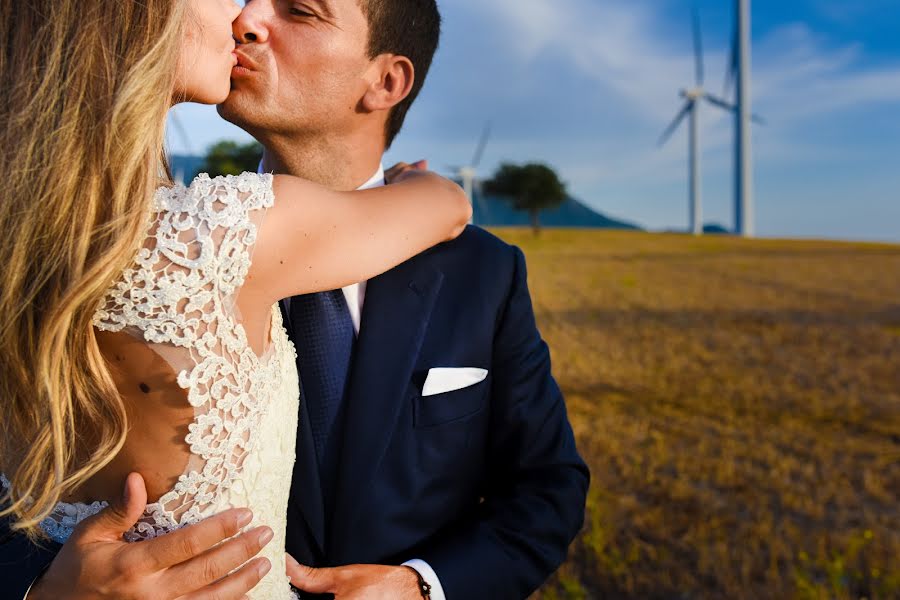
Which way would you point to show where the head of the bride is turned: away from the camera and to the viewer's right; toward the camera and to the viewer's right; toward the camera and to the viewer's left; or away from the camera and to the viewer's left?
away from the camera and to the viewer's right

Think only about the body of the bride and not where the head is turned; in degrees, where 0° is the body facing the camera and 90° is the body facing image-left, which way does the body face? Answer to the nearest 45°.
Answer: approximately 225°

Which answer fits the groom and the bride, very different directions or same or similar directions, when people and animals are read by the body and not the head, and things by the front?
very different directions

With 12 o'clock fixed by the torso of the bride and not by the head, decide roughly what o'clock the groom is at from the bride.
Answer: The groom is roughly at 12 o'clock from the bride.

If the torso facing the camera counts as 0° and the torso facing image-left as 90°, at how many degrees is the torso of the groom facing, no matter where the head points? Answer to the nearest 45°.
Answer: approximately 45°

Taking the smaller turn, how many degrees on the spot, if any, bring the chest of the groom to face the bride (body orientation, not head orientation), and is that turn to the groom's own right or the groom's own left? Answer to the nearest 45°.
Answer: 0° — they already face them
